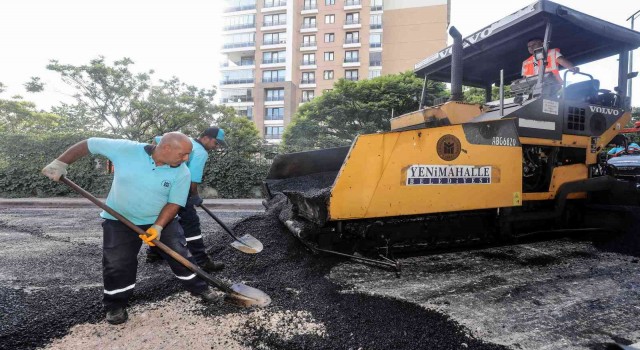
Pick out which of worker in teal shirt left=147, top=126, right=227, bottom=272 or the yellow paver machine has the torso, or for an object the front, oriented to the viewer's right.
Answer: the worker in teal shirt

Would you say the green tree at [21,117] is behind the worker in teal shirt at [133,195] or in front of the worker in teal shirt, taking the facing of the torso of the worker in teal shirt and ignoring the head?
behind

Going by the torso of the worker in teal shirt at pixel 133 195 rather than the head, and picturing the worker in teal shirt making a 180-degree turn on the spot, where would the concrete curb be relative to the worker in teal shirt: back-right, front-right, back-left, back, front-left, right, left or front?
front-right

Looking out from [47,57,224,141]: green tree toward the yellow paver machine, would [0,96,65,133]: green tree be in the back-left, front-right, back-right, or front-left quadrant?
back-right

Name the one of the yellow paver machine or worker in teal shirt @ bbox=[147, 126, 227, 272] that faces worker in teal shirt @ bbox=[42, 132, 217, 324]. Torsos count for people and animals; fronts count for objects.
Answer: the yellow paver machine

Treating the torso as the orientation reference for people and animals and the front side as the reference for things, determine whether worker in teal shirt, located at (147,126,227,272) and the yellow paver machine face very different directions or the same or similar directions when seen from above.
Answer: very different directions

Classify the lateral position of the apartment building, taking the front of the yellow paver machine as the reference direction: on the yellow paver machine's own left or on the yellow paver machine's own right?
on the yellow paver machine's own right

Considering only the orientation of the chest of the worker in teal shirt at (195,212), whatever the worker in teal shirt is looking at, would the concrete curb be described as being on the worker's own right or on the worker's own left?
on the worker's own left

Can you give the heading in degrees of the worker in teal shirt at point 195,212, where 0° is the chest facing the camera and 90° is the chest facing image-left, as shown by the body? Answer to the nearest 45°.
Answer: approximately 270°

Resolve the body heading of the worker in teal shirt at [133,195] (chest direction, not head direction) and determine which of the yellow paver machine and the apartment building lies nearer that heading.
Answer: the yellow paver machine

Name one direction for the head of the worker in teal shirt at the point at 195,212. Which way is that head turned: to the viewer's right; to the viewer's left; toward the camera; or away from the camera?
to the viewer's right

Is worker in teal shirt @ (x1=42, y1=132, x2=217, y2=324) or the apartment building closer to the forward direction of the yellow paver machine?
the worker in teal shirt

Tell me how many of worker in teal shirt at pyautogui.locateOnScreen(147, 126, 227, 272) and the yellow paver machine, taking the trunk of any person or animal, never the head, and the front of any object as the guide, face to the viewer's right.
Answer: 1
